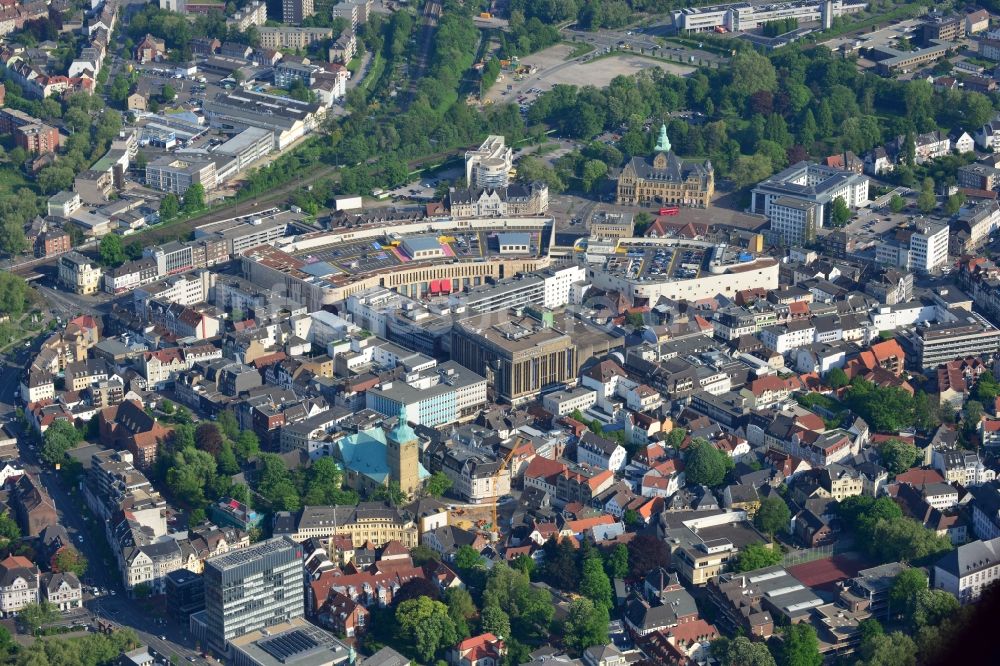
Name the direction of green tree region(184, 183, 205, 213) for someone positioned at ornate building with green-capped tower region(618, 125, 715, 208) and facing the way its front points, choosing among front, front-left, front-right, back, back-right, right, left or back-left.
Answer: right

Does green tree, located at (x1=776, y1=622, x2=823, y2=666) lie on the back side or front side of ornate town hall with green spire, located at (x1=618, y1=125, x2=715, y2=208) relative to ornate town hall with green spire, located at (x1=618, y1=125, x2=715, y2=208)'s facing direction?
on the front side

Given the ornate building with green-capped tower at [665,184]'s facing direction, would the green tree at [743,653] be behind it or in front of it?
in front

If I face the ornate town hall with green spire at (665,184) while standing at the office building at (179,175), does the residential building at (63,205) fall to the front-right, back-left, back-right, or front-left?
back-right

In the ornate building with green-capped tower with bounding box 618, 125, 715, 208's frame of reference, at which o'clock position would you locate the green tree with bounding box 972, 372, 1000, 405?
The green tree is roughly at 11 o'clock from the ornate building with green-capped tower.

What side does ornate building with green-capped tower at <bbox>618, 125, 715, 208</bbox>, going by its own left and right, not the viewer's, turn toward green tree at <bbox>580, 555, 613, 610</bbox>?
front

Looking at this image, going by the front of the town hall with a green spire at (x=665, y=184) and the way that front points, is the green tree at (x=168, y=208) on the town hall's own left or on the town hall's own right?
on the town hall's own right

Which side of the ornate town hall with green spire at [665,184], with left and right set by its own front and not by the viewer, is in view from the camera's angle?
front

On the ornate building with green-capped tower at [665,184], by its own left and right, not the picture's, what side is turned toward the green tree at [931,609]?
front

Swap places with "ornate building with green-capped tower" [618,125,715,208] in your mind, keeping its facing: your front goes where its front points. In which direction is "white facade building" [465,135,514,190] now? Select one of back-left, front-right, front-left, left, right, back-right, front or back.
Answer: right

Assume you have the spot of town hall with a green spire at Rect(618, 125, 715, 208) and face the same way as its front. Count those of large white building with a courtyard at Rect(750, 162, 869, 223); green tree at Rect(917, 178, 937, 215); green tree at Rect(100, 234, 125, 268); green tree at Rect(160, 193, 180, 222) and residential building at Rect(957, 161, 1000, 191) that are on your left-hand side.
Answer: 3
